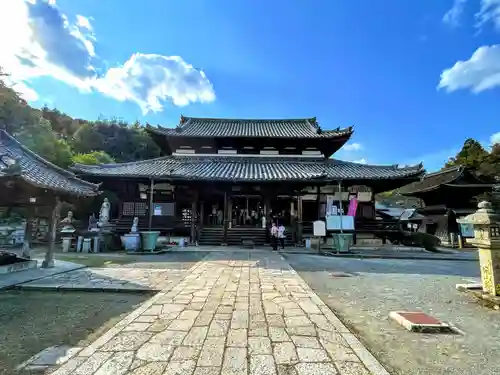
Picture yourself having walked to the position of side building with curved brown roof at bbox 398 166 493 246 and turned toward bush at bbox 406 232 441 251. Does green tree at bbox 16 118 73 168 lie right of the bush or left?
right

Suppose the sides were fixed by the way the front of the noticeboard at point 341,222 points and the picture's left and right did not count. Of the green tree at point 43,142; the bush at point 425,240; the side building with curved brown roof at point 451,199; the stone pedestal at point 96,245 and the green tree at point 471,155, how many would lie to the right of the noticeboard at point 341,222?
2

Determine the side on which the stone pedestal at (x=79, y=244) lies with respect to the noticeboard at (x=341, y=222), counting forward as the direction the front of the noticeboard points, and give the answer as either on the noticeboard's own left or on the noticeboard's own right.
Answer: on the noticeboard's own right

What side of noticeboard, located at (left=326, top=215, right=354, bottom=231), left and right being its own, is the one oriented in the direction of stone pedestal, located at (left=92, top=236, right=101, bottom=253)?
right

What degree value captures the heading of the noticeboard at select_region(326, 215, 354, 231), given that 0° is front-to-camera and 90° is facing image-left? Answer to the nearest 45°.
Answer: approximately 0°

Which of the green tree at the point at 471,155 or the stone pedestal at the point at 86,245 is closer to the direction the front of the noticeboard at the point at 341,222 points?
the stone pedestal

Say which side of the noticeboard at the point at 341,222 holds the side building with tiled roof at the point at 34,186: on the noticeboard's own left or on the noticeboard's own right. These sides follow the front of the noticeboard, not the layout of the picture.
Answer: on the noticeboard's own right

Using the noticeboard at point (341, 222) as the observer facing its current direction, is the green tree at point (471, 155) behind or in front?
behind

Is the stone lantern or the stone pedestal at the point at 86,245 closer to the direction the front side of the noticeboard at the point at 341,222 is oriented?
the stone lantern

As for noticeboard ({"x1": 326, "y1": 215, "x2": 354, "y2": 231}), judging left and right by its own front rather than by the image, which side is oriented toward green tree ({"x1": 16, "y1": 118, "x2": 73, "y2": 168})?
right

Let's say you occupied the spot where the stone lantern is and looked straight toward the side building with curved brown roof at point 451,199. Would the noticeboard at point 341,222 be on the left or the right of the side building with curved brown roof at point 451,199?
left

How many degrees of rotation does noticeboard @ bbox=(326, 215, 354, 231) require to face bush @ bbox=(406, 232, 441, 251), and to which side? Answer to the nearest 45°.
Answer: approximately 135° to its left

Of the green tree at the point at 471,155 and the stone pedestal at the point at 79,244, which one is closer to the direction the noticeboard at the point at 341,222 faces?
the stone pedestal

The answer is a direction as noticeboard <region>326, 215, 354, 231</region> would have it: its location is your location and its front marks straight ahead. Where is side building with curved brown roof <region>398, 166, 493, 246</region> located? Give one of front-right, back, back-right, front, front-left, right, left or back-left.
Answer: back-left

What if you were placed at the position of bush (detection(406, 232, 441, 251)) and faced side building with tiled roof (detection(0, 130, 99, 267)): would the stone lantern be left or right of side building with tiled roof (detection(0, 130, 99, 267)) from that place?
left

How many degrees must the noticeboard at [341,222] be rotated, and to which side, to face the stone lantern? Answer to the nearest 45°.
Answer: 0° — it already faces it
